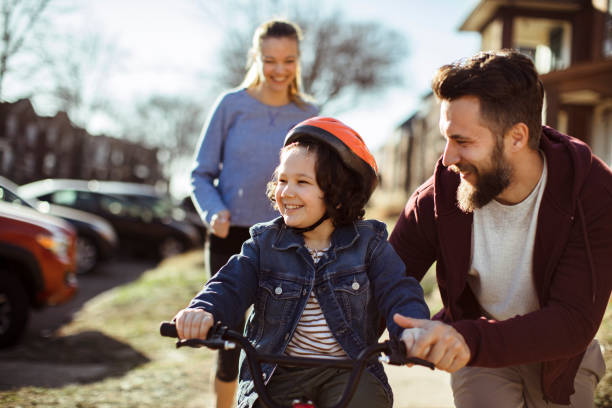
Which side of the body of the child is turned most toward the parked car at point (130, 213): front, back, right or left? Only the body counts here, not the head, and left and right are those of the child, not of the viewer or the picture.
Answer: back

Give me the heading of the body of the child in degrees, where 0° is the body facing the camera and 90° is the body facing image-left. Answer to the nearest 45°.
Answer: approximately 0°

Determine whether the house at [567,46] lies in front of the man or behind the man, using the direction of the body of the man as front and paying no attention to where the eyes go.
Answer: behind

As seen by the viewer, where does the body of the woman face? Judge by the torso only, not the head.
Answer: toward the camera

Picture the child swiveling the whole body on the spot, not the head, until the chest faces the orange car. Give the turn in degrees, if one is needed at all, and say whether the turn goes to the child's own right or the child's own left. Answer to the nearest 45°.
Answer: approximately 135° to the child's own right
